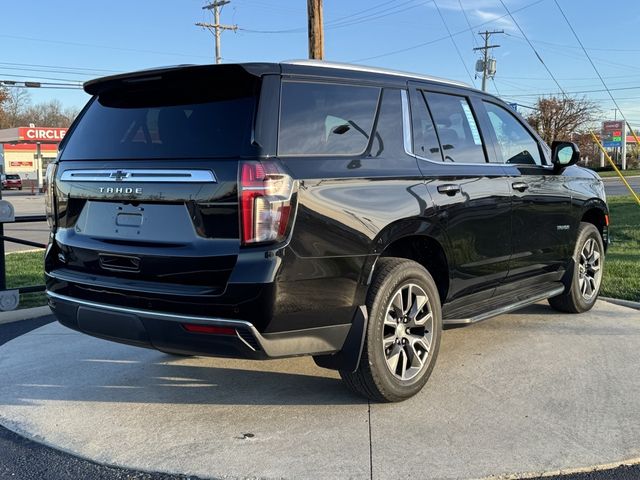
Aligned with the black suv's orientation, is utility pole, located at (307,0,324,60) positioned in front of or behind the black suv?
in front

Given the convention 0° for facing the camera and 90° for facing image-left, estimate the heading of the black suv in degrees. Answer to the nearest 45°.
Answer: approximately 225°

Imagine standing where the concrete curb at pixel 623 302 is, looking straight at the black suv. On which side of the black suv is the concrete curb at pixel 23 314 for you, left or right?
right

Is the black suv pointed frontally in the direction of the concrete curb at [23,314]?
no

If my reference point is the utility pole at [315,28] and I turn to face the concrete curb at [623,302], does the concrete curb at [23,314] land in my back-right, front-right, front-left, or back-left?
front-right

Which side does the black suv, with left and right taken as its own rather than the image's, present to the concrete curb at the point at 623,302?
front

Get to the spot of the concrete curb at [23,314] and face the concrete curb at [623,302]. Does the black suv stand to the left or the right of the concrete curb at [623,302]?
right

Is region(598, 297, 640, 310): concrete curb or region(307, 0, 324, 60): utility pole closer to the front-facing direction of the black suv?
the concrete curb
